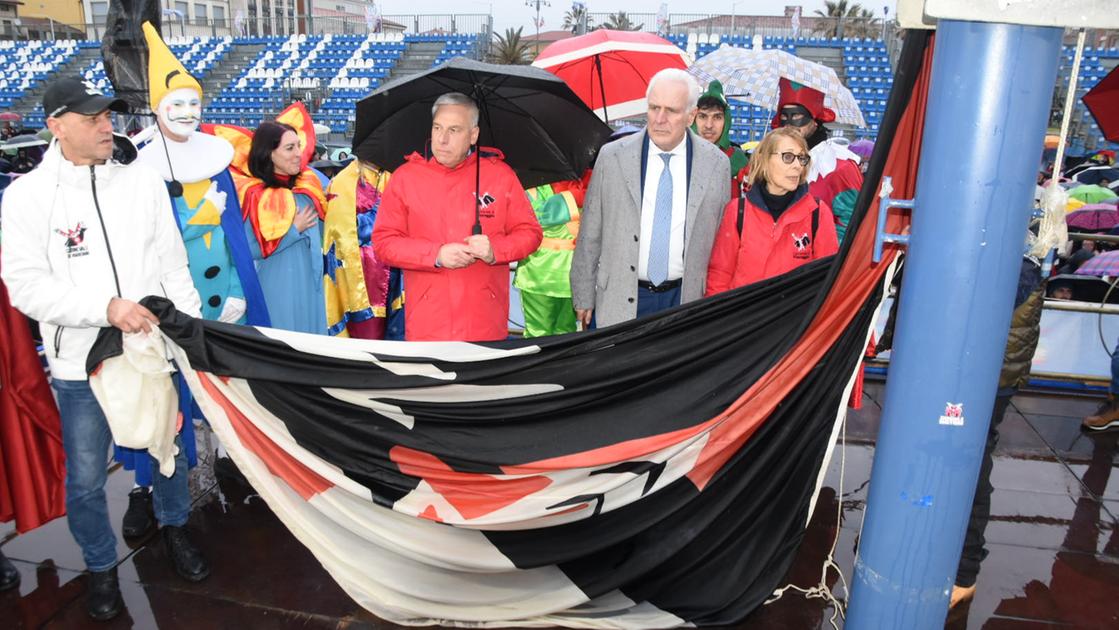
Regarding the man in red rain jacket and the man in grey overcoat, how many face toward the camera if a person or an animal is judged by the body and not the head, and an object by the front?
2

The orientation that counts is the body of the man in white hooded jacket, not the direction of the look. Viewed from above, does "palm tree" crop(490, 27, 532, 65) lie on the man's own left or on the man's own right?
on the man's own left

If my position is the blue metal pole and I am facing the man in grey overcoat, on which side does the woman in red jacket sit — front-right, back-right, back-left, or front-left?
front-right

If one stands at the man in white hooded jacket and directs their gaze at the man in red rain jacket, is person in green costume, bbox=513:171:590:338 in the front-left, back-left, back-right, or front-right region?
front-left

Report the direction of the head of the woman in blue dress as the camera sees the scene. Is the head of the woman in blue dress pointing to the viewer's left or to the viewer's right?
to the viewer's right

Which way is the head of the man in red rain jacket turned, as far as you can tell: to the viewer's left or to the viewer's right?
to the viewer's left

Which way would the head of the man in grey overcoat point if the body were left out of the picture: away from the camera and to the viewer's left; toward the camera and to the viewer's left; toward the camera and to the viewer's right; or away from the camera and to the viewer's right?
toward the camera and to the viewer's left

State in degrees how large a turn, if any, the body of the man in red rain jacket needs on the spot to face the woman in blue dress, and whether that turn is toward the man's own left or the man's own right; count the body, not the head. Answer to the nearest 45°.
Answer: approximately 135° to the man's own right

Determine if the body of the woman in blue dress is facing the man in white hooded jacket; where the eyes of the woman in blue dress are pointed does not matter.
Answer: no

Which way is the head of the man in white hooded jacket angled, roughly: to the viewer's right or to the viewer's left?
to the viewer's right

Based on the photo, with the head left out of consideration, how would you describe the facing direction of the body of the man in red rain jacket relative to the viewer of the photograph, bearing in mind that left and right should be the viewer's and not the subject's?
facing the viewer

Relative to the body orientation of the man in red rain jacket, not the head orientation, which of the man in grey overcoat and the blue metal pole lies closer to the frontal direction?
the blue metal pole

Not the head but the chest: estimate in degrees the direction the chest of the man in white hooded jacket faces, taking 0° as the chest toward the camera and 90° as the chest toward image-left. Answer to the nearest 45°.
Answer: approximately 315°

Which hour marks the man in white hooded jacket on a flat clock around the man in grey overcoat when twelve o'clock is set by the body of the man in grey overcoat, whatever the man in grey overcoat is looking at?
The man in white hooded jacket is roughly at 2 o'clock from the man in grey overcoat.

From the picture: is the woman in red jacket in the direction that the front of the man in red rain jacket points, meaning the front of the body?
no

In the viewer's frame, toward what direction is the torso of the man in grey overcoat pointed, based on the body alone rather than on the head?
toward the camera

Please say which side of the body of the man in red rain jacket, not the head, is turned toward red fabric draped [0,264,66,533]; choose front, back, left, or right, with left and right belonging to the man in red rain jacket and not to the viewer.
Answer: right

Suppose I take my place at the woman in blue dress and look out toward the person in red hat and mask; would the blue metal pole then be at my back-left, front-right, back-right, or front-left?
front-right
